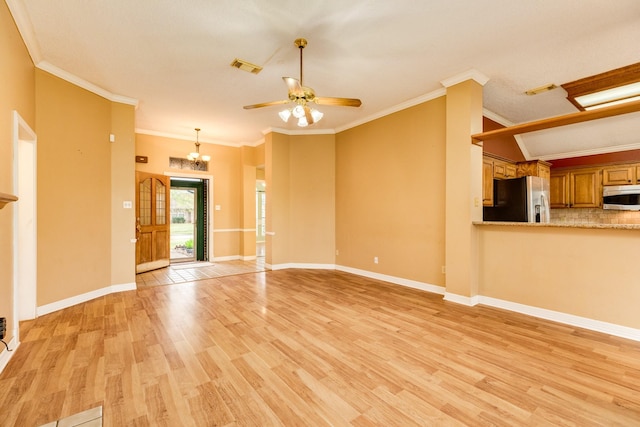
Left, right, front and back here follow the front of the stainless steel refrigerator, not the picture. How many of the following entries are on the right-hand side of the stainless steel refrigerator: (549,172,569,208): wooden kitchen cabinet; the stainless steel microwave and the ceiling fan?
1

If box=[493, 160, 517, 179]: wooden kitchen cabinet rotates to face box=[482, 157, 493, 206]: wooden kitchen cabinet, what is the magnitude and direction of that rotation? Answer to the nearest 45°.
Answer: approximately 45° to its right

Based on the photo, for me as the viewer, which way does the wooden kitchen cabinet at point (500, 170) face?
facing the viewer and to the right of the viewer

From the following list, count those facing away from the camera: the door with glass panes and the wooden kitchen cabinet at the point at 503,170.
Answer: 0

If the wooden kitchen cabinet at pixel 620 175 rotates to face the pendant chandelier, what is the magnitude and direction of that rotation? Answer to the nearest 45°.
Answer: approximately 45° to its right

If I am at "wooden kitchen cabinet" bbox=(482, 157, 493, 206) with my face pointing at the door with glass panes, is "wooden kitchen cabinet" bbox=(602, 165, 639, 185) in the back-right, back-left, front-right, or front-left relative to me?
back-right

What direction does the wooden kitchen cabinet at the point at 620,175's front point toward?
toward the camera

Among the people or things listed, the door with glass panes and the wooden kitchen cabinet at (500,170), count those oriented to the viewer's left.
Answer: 0

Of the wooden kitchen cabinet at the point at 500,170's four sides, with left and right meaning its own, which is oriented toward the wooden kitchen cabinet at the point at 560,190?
left
